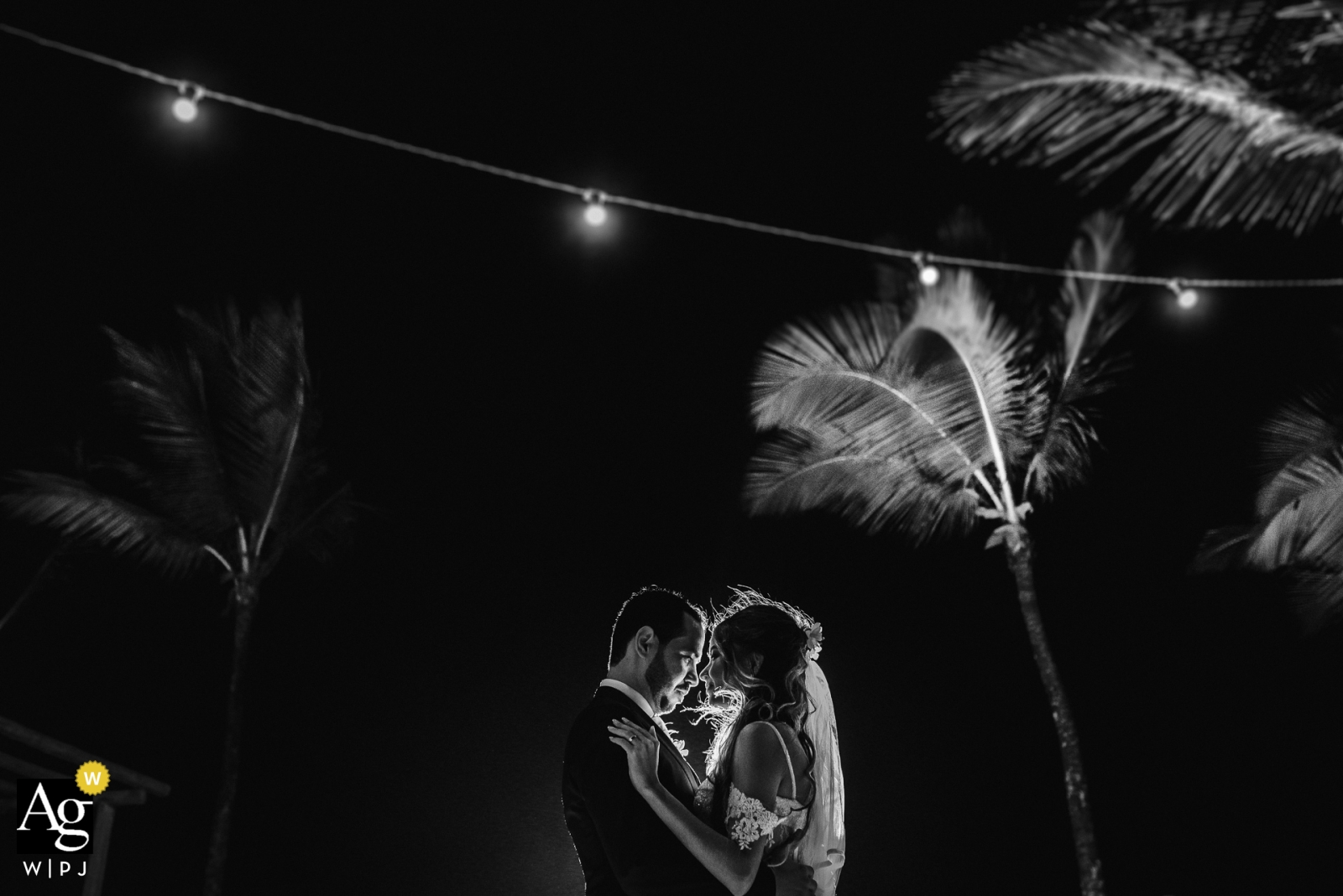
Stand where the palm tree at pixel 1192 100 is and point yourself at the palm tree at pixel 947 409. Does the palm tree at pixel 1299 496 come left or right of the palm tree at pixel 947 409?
right

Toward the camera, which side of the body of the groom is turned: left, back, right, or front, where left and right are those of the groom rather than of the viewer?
right

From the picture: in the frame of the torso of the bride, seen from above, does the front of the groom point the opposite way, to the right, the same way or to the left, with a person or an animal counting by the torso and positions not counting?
the opposite way

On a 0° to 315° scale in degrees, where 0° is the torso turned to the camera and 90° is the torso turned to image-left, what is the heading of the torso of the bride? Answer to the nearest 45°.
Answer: approximately 90°

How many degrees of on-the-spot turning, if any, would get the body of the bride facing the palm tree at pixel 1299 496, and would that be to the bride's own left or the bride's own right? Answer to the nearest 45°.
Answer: approximately 135° to the bride's own right

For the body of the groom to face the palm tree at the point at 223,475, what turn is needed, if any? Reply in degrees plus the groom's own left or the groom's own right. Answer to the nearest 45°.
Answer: approximately 135° to the groom's own left

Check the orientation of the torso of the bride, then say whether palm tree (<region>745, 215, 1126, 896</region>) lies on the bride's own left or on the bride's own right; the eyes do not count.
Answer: on the bride's own right
